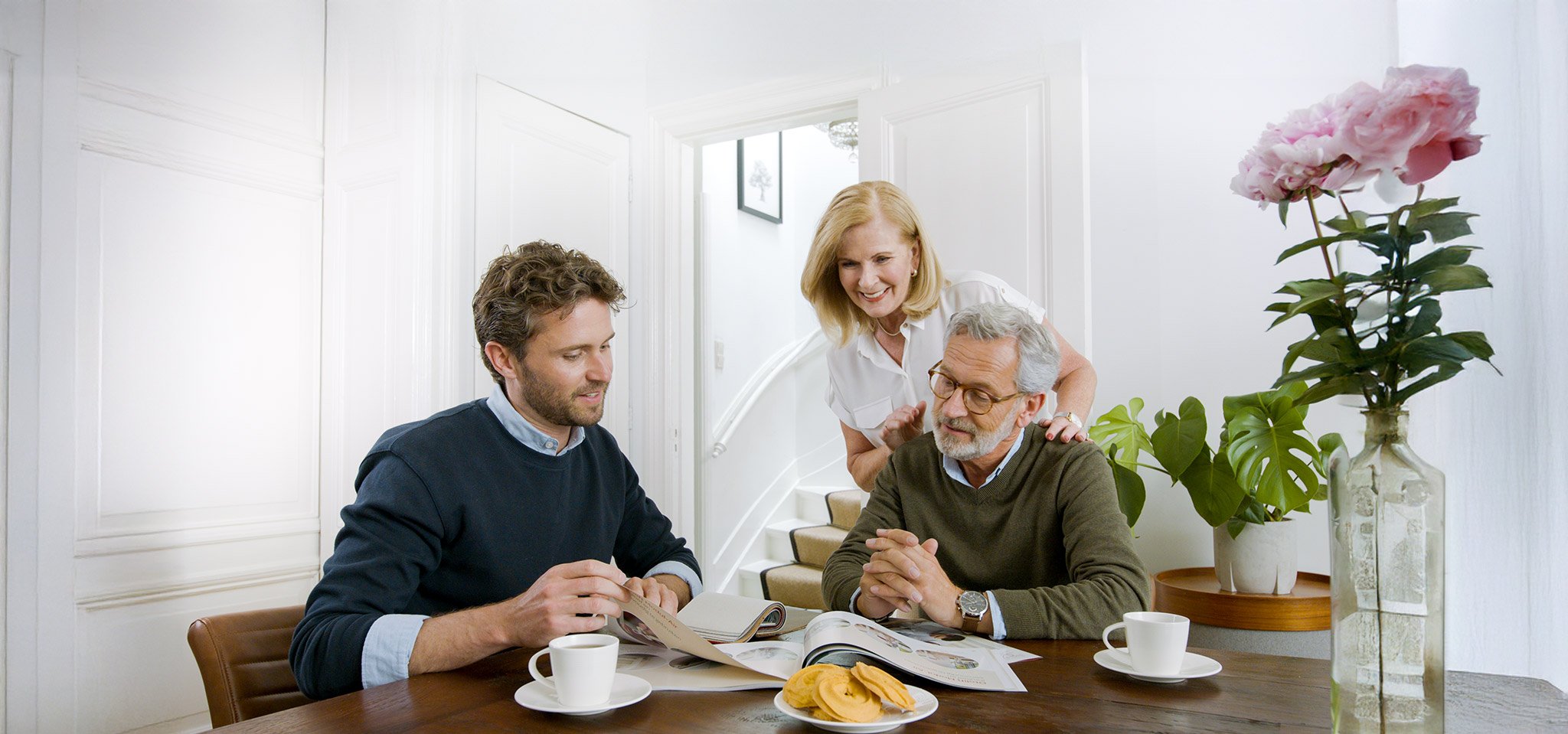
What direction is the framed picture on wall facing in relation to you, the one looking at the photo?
facing the viewer and to the left of the viewer

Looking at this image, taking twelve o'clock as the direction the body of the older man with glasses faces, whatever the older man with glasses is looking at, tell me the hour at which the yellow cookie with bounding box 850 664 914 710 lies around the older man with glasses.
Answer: The yellow cookie is roughly at 11 o'clock from the older man with glasses.

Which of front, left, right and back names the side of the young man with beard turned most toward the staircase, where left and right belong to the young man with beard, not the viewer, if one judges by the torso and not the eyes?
left

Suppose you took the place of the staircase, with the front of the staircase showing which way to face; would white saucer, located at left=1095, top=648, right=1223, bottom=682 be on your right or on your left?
on your left

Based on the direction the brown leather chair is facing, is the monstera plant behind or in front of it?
in front

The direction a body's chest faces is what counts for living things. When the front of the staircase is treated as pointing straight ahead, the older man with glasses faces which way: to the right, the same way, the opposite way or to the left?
the same way

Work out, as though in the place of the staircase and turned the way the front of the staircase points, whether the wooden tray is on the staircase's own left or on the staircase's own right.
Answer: on the staircase's own left

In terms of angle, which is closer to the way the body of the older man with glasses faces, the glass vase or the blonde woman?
the glass vase

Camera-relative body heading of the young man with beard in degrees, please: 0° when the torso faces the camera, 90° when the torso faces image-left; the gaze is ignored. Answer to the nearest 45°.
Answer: approximately 315°

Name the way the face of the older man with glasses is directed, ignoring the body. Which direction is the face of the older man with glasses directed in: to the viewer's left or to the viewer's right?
to the viewer's left

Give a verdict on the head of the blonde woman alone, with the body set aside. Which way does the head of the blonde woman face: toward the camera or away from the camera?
toward the camera

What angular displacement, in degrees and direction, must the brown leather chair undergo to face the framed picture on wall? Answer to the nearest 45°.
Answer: approximately 90° to its left

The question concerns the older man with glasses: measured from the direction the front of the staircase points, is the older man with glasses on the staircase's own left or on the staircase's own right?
on the staircase's own left

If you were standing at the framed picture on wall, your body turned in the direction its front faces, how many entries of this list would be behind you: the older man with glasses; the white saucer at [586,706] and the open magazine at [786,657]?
0

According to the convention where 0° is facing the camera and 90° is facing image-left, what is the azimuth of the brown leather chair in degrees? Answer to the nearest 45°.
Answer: approximately 315°

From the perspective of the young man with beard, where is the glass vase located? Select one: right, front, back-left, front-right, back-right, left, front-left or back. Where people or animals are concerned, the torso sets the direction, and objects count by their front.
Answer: front

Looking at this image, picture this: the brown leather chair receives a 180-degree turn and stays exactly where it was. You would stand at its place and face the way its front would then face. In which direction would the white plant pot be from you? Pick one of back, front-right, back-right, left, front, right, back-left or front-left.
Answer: back-right

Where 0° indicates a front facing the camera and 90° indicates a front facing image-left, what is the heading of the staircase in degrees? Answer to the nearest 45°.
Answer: approximately 45°

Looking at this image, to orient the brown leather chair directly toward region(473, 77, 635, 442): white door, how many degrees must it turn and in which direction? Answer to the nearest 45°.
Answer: approximately 90° to its left

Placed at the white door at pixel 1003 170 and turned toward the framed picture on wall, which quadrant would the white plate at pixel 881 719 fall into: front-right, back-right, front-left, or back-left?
back-left
